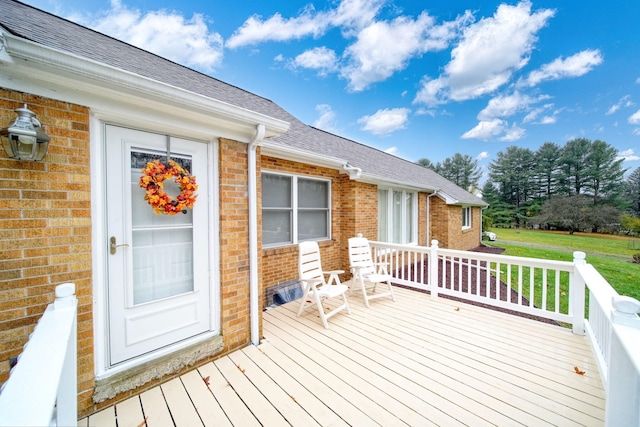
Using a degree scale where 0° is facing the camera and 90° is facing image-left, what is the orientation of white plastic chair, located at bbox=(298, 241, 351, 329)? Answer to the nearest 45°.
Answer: approximately 315°

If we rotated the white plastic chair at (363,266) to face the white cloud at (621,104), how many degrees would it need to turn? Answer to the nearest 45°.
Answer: approximately 90° to its left

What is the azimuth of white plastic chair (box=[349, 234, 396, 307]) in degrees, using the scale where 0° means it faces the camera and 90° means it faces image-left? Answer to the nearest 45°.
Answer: approximately 315°

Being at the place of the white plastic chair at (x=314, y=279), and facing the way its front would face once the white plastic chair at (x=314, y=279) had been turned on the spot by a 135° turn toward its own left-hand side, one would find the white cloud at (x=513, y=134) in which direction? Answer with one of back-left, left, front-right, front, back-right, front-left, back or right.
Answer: front-right

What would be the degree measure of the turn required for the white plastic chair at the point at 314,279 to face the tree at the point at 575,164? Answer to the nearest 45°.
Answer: approximately 90° to its left

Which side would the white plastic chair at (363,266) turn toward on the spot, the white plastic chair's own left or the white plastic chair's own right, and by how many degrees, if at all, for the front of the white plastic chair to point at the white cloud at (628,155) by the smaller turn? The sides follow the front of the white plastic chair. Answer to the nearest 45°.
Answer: approximately 90° to the white plastic chair's own left
